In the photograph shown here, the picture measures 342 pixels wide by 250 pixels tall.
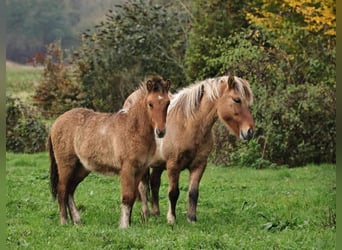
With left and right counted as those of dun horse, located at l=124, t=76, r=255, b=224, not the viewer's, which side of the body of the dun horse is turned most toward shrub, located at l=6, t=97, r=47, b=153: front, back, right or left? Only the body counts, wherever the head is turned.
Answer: back

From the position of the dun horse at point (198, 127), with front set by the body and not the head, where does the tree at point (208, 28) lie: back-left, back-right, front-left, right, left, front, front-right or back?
back-left

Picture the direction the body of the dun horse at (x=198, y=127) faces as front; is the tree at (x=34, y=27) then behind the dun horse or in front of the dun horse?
behind

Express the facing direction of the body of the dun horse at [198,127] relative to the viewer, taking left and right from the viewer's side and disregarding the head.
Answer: facing the viewer and to the right of the viewer

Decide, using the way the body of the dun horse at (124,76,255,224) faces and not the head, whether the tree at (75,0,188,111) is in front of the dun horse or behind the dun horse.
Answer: behind

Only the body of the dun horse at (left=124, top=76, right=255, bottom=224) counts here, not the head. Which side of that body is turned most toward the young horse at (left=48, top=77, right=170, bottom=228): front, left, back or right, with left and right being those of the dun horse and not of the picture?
right
